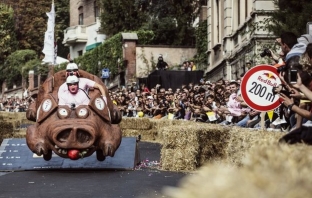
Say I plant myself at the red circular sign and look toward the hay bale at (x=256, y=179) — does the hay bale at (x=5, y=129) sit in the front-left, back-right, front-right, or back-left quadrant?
back-right

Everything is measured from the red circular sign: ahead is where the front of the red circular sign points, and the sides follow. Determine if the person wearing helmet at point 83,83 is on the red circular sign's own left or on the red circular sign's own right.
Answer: on the red circular sign's own right

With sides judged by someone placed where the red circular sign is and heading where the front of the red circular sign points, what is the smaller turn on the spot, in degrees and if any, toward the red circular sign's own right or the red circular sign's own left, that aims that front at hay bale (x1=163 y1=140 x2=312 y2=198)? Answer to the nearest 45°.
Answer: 0° — it already faces it

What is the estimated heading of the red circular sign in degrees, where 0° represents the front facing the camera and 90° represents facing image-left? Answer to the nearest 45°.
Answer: approximately 0°

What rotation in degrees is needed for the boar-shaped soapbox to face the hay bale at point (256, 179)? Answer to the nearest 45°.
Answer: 0° — it already faces it

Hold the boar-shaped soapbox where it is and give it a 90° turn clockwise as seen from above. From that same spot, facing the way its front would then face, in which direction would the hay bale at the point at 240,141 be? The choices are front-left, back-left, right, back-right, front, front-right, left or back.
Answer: back-left
